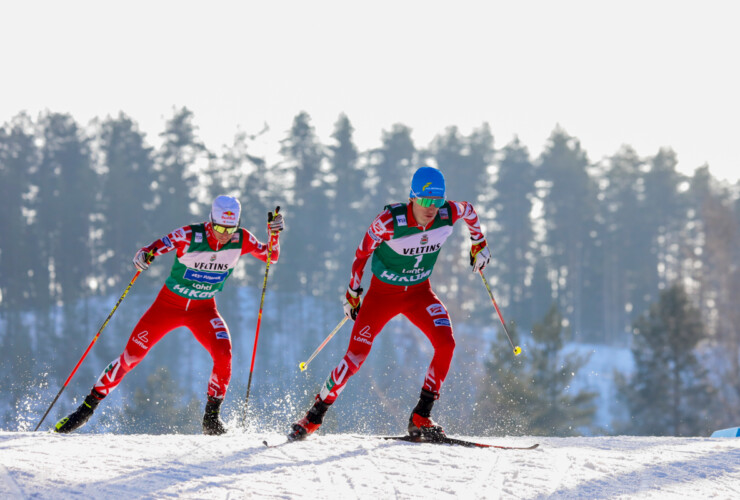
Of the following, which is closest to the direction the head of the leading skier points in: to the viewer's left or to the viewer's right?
to the viewer's right

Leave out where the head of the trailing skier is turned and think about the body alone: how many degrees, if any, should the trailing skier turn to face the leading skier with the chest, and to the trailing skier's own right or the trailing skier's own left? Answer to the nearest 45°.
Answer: approximately 45° to the trailing skier's own left

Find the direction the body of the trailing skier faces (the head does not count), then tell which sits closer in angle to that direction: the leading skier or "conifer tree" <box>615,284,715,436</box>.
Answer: the leading skier

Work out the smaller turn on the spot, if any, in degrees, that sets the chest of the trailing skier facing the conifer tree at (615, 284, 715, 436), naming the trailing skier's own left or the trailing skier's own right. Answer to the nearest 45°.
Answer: approximately 135° to the trailing skier's own left

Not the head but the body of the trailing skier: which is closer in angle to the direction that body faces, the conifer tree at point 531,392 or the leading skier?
the leading skier

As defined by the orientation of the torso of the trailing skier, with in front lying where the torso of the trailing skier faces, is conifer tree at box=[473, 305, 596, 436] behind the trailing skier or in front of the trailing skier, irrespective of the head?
behind

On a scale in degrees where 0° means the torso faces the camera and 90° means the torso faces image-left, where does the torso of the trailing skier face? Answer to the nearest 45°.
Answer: approximately 0°
